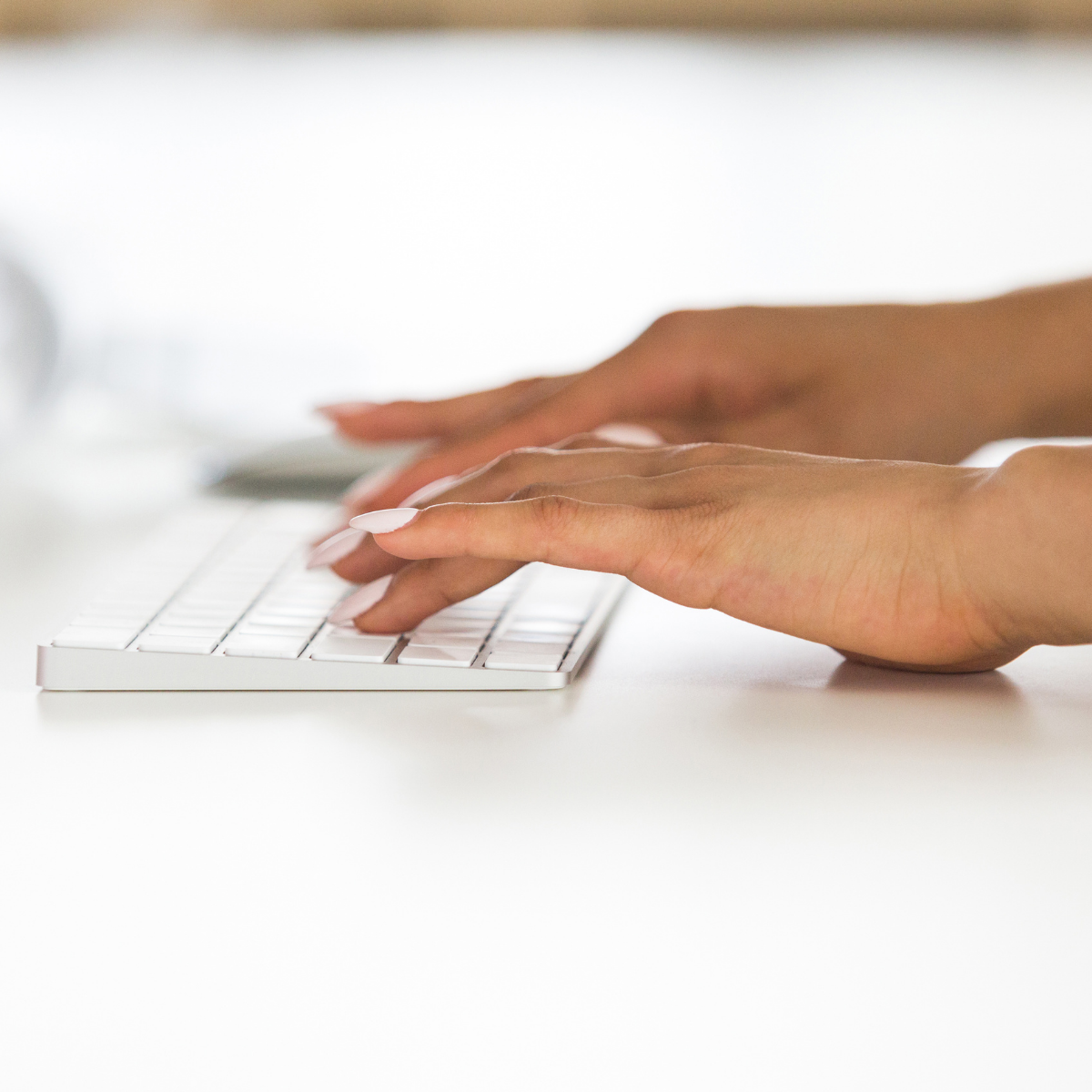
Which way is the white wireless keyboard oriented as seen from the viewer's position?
to the viewer's right
